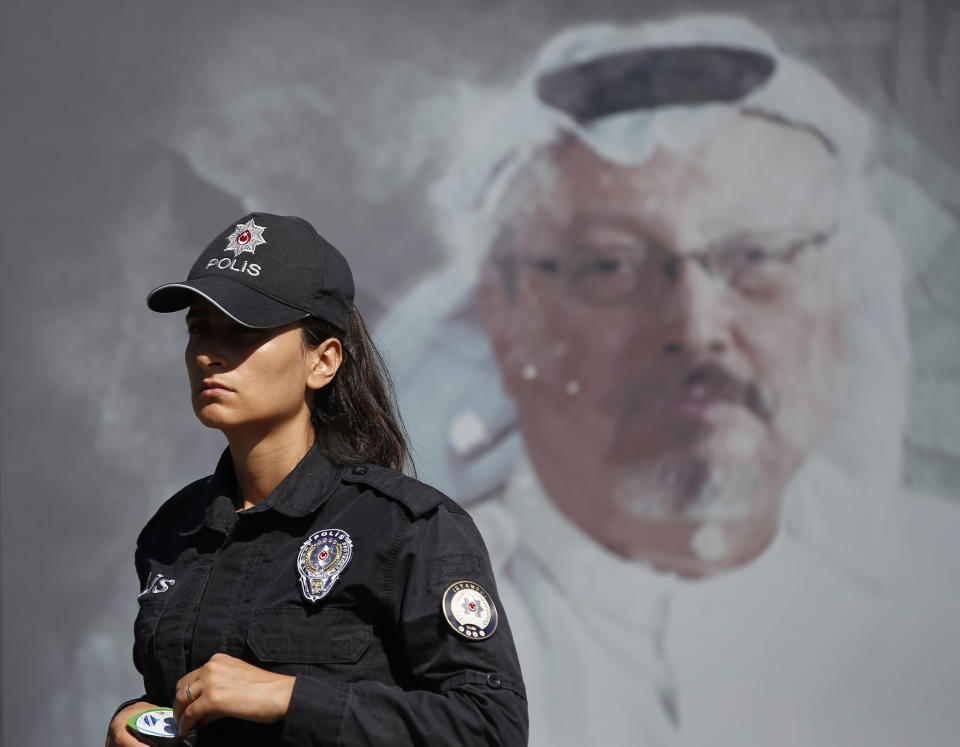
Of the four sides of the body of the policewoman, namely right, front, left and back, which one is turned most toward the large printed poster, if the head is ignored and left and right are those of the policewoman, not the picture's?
back

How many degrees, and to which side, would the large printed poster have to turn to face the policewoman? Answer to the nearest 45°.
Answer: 0° — it already faces them

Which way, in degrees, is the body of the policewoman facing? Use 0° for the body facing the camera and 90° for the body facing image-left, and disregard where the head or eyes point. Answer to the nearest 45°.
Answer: approximately 45°

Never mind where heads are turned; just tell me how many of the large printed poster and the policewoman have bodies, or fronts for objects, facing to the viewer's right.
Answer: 0

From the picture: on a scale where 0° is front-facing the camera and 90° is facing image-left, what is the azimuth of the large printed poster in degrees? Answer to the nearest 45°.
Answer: approximately 0°
